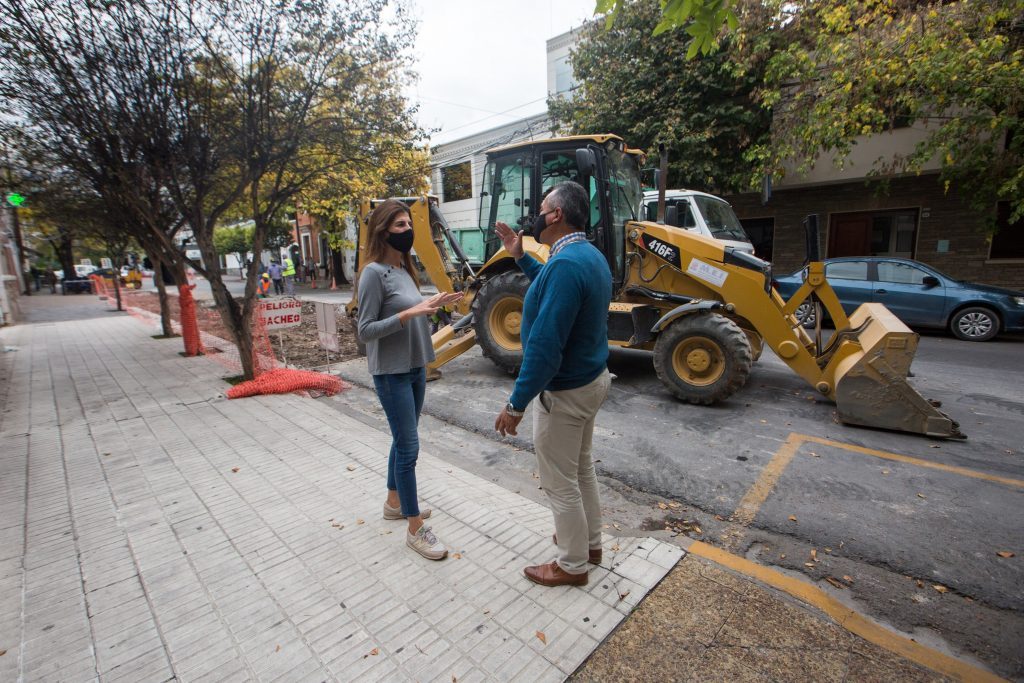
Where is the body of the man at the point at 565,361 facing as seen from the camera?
to the viewer's left

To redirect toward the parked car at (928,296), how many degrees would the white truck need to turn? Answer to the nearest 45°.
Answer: approximately 45° to its left

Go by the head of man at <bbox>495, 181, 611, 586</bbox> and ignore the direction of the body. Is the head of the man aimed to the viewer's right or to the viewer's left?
to the viewer's left

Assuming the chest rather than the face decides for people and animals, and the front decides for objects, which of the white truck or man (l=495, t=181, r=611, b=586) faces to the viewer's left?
the man

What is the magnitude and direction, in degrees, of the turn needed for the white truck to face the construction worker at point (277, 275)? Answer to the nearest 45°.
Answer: approximately 180°

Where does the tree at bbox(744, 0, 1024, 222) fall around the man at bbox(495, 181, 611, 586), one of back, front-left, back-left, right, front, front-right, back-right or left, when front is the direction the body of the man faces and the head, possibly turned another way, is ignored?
back-right

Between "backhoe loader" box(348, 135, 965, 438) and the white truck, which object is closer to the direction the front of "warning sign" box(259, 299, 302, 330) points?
the backhoe loader

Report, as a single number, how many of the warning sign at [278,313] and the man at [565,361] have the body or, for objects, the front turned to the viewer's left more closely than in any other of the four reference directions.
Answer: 1

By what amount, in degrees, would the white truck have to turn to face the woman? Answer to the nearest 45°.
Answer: approximately 45° to its right

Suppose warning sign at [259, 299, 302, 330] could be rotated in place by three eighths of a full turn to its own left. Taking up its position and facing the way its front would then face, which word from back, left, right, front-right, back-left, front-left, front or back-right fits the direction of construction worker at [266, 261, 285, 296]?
front-left

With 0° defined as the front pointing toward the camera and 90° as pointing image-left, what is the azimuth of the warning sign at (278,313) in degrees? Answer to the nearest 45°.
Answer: approximately 0°
